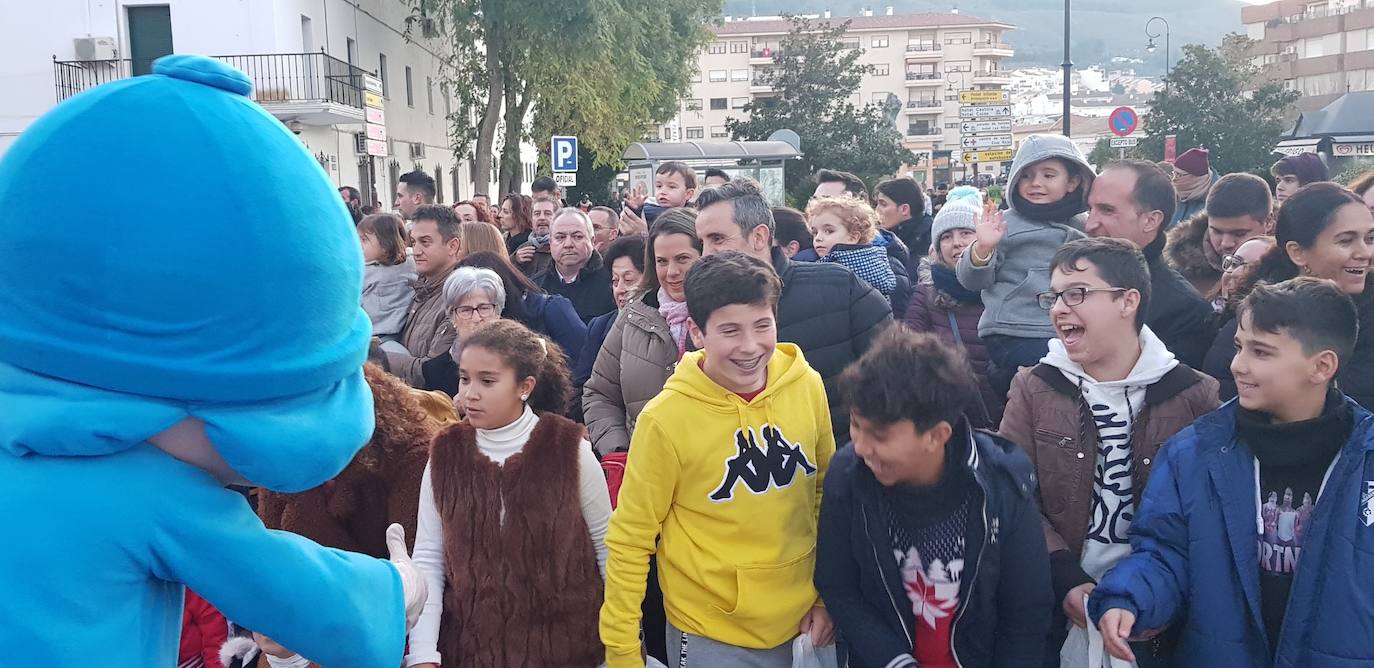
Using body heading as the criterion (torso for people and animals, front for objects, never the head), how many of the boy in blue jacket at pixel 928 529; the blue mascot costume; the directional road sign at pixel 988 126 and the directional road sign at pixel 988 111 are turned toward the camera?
3

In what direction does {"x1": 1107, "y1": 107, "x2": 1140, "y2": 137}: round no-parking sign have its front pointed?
toward the camera

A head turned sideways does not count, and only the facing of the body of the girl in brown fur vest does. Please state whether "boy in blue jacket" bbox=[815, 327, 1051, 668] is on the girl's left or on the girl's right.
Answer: on the girl's left

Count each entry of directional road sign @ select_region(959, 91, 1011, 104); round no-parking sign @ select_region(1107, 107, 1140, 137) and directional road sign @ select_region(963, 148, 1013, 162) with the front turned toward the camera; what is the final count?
3

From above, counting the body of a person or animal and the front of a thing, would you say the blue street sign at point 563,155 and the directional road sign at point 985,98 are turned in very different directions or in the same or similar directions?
same or similar directions

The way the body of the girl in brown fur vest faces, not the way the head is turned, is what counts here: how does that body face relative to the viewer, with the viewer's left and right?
facing the viewer and to the left of the viewer

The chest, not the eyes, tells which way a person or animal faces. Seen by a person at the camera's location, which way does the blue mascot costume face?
facing away from the viewer and to the right of the viewer

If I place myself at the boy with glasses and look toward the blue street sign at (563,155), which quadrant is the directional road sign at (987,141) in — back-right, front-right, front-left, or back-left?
front-right

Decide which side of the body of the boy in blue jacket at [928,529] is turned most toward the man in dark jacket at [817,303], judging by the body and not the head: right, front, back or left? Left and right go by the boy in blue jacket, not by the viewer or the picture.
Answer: back

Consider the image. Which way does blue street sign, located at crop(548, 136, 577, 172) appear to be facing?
toward the camera

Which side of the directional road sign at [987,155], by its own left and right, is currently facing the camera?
front

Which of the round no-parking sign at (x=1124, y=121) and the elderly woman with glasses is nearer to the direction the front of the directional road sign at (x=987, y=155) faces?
the elderly woman with glasses

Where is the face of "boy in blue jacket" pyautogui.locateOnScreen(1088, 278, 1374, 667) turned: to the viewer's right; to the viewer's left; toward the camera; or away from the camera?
to the viewer's left

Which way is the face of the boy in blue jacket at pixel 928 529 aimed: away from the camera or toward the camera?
toward the camera

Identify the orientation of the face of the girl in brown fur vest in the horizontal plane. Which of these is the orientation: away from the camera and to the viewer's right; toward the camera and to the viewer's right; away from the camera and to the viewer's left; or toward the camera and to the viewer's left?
toward the camera and to the viewer's left

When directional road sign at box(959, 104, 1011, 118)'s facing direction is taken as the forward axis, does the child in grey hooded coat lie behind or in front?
in front

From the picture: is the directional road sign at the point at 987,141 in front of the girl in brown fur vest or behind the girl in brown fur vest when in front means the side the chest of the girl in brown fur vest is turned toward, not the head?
behind
